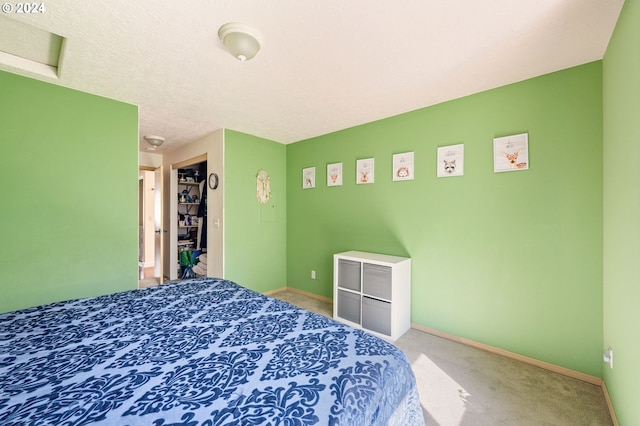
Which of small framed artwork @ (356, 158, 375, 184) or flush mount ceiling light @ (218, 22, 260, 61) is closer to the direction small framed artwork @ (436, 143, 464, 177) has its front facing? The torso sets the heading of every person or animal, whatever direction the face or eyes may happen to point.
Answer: the flush mount ceiling light

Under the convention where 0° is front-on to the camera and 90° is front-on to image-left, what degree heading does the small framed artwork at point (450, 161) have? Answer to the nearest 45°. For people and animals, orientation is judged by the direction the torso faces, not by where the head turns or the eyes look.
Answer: approximately 45°

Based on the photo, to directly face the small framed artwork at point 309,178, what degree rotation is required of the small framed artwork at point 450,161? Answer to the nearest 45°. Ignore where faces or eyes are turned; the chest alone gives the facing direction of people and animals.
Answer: approximately 45° to its right

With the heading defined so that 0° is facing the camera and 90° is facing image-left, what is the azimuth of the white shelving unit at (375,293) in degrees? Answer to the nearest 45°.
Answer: approximately 45°

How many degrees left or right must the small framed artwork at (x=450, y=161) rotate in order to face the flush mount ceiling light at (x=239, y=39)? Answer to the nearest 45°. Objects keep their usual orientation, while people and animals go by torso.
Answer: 0° — it already faces it
